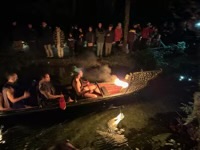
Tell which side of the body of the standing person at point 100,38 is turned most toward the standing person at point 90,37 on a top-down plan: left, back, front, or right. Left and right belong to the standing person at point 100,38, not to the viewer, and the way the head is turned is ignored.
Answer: right

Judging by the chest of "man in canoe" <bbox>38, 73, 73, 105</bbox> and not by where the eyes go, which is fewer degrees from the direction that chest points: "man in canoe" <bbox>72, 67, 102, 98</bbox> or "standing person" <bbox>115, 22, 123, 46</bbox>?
the man in canoe

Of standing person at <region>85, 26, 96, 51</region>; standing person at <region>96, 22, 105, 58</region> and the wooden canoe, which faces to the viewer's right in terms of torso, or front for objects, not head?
the wooden canoe

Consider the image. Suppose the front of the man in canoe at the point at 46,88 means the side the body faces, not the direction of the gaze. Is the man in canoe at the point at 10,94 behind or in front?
behind

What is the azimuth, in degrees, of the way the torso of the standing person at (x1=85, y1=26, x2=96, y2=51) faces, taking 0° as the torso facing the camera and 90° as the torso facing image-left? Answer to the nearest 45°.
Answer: approximately 0°

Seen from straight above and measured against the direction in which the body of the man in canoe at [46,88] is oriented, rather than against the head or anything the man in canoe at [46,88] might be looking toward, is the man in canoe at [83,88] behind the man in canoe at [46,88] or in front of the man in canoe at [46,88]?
in front

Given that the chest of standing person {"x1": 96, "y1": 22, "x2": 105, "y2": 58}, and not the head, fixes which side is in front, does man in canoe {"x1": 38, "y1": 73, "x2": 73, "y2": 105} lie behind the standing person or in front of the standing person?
in front

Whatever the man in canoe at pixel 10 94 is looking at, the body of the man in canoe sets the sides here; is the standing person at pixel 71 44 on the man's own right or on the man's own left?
on the man's own left

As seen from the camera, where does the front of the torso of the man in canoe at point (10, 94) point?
to the viewer's right

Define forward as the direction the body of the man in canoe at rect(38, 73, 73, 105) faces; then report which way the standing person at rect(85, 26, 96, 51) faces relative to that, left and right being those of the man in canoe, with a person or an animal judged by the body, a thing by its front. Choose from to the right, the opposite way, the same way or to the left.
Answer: to the right

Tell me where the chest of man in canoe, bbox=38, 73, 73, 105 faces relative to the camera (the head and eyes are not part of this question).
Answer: to the viewer's right

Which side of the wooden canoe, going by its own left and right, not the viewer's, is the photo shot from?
right

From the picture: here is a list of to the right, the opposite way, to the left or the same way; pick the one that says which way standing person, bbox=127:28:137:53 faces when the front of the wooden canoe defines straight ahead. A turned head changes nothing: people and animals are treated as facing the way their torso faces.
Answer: to the right

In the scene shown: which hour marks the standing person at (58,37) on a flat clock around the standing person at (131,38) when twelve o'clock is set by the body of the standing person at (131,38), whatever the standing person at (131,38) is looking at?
the standing person at (58,37) is roughly at 2 o'clock from the standing person at (131,38).

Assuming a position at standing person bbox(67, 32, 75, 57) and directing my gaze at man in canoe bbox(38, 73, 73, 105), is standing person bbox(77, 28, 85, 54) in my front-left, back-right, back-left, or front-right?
back-left

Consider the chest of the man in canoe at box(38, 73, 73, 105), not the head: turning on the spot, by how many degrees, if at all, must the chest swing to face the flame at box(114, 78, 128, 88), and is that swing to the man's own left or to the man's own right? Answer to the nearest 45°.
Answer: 0° — they already face it

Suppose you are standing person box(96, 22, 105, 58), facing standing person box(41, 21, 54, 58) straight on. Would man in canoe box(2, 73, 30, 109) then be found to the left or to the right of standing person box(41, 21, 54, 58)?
left
